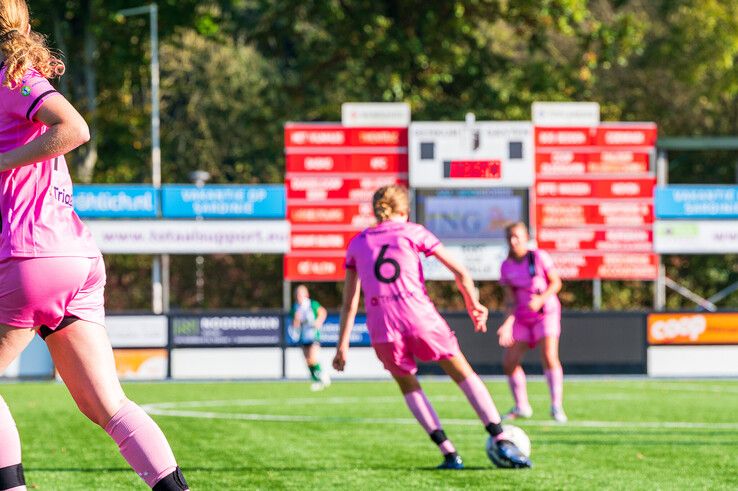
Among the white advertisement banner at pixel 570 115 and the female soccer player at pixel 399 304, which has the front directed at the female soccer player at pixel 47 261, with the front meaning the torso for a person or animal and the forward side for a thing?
the white advertisement banner

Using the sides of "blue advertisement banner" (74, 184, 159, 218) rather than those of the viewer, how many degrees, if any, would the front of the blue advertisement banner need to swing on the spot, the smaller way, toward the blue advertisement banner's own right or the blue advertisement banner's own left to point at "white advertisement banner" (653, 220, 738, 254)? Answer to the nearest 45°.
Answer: approximately 90° to the blue advertisement banner's own left

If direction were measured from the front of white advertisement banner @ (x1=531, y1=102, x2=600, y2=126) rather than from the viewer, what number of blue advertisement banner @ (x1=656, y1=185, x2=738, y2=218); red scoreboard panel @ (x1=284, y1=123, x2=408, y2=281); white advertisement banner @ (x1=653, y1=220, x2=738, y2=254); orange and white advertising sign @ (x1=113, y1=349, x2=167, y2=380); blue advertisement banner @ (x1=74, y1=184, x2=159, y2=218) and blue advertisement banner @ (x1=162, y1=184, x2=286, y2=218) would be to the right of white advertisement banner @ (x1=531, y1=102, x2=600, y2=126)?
4

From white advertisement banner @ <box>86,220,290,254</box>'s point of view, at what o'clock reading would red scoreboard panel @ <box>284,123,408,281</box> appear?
The red scoreboard panel is roughly at 10 o'clock from the white advertisement banner.

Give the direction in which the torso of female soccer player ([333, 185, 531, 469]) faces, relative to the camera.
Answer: away from the camera

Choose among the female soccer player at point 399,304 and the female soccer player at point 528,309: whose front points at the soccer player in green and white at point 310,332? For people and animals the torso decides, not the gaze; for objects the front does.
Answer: the female soccer player at point 399,304

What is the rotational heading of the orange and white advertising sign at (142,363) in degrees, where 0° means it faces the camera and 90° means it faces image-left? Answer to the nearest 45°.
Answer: approximately 0°
